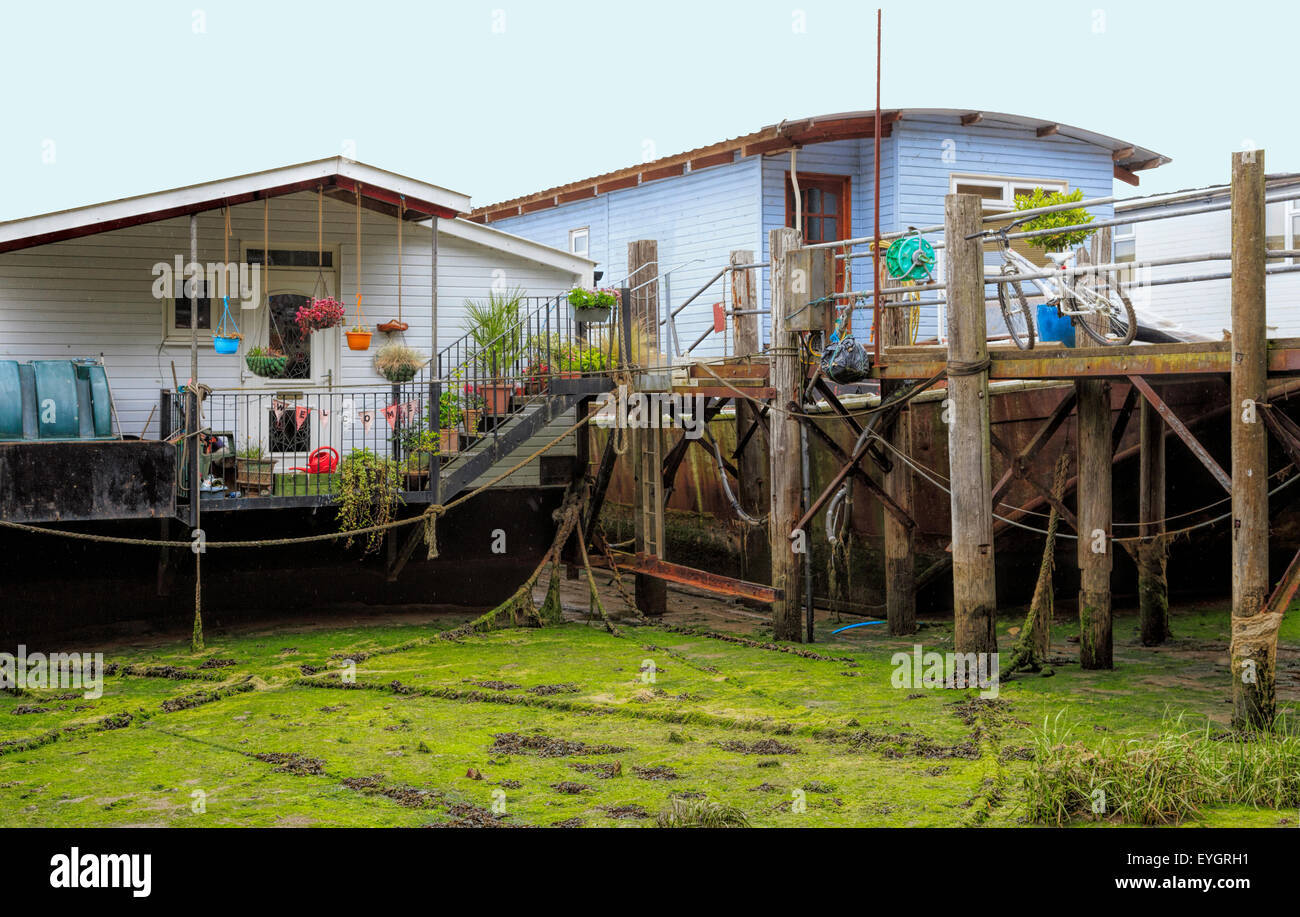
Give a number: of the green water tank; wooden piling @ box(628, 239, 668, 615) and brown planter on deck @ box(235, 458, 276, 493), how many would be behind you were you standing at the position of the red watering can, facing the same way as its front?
1

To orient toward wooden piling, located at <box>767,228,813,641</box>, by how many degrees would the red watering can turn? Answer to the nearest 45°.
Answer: approximately 135° to its left

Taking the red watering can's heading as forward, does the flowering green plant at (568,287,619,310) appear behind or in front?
behind

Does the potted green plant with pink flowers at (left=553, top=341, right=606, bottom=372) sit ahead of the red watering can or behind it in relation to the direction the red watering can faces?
behind

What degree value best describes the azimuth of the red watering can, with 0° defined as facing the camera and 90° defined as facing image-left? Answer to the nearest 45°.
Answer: approximately 90°

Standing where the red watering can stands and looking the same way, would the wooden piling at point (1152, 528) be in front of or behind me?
behind

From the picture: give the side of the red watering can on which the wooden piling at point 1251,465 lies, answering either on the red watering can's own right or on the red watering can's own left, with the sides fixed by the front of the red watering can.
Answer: on the red watering can's own left

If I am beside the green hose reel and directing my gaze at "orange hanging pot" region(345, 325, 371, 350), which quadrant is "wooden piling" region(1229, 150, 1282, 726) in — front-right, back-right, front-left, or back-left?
back-left

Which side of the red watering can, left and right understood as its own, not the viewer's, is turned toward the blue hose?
back

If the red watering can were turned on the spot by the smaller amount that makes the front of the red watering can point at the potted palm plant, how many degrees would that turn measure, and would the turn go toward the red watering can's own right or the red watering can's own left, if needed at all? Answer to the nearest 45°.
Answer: approximately 180°

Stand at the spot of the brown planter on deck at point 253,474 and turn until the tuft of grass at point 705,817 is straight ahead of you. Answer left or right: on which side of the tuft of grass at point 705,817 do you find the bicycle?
left
